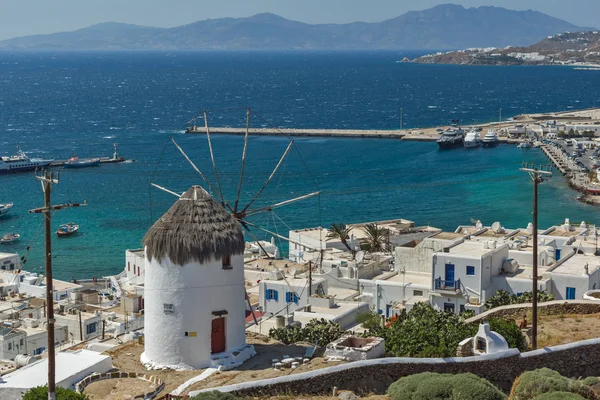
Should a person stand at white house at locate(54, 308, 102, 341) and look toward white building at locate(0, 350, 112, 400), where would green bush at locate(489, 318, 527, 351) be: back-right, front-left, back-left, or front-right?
front-left

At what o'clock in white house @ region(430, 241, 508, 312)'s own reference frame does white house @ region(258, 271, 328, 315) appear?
white house @ region(258, 271, 328, 315) is roughly at 2 o'clock from white house @ region(430, 241, 508, 312).

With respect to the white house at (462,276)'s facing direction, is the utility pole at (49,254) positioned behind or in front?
in front

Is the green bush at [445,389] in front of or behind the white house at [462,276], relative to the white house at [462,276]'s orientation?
in front

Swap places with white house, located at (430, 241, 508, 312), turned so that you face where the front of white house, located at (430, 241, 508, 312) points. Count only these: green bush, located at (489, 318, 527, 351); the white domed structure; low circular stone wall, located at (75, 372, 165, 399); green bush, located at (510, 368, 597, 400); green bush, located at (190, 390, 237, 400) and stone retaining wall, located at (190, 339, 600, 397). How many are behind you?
0

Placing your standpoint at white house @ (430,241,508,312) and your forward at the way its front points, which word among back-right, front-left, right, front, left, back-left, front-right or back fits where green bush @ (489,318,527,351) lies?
front-left

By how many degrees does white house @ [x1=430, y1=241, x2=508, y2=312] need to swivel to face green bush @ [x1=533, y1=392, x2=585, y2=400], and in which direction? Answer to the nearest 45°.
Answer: approximately 45° to its left
